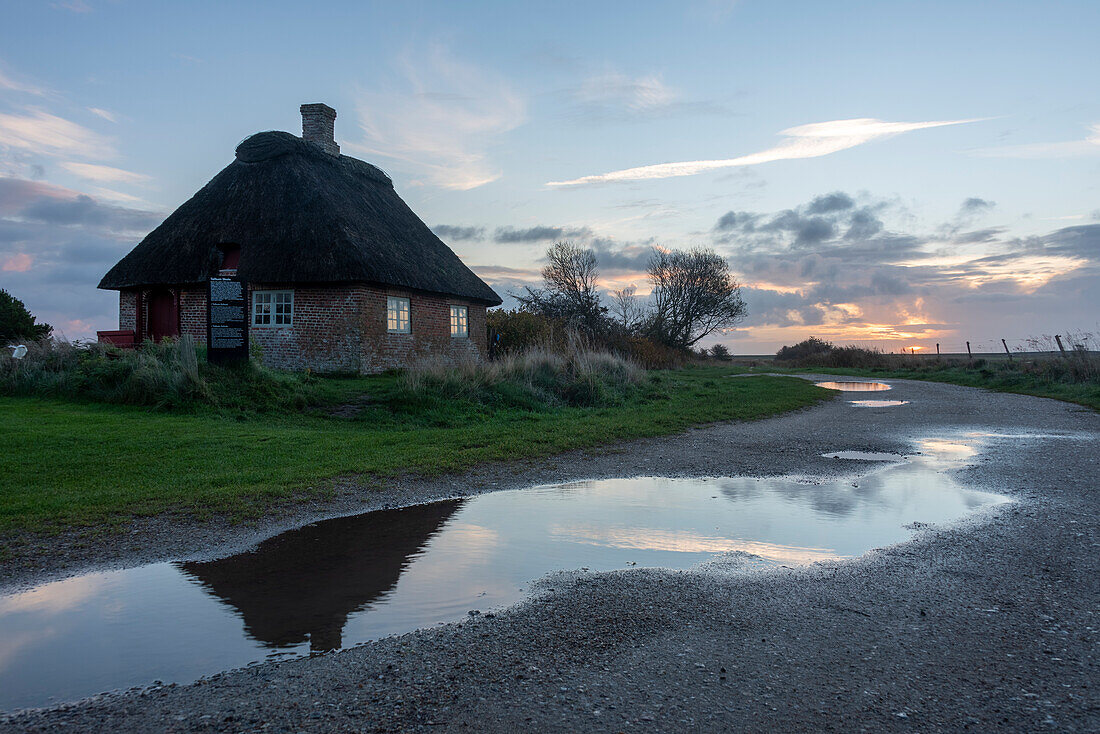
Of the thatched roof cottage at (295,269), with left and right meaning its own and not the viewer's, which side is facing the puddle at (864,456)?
left

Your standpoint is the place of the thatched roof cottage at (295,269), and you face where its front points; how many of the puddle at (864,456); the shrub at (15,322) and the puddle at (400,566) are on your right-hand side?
1

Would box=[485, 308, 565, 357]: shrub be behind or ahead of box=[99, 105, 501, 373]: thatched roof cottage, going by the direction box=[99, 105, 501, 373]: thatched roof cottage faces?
behind

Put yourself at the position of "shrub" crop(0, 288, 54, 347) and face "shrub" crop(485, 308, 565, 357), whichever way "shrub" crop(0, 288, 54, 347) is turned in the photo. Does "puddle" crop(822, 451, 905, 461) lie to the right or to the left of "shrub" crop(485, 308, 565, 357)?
right

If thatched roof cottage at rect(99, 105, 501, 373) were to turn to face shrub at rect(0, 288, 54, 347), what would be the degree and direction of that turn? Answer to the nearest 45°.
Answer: approximately 90° to its right

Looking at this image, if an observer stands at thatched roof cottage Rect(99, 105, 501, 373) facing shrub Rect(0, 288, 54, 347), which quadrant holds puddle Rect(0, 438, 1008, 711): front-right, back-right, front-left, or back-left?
back-left

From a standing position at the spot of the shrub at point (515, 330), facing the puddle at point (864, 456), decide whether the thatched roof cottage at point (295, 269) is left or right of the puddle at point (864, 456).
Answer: right

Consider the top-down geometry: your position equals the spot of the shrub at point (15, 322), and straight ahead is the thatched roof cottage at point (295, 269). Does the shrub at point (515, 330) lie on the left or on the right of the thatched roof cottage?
left

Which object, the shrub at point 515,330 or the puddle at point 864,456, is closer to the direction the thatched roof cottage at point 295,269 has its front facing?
the puddle

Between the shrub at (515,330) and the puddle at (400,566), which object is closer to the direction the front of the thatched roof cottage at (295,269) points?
the puddle

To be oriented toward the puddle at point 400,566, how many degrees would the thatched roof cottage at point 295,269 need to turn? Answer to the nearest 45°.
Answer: approximately 45° to its left
